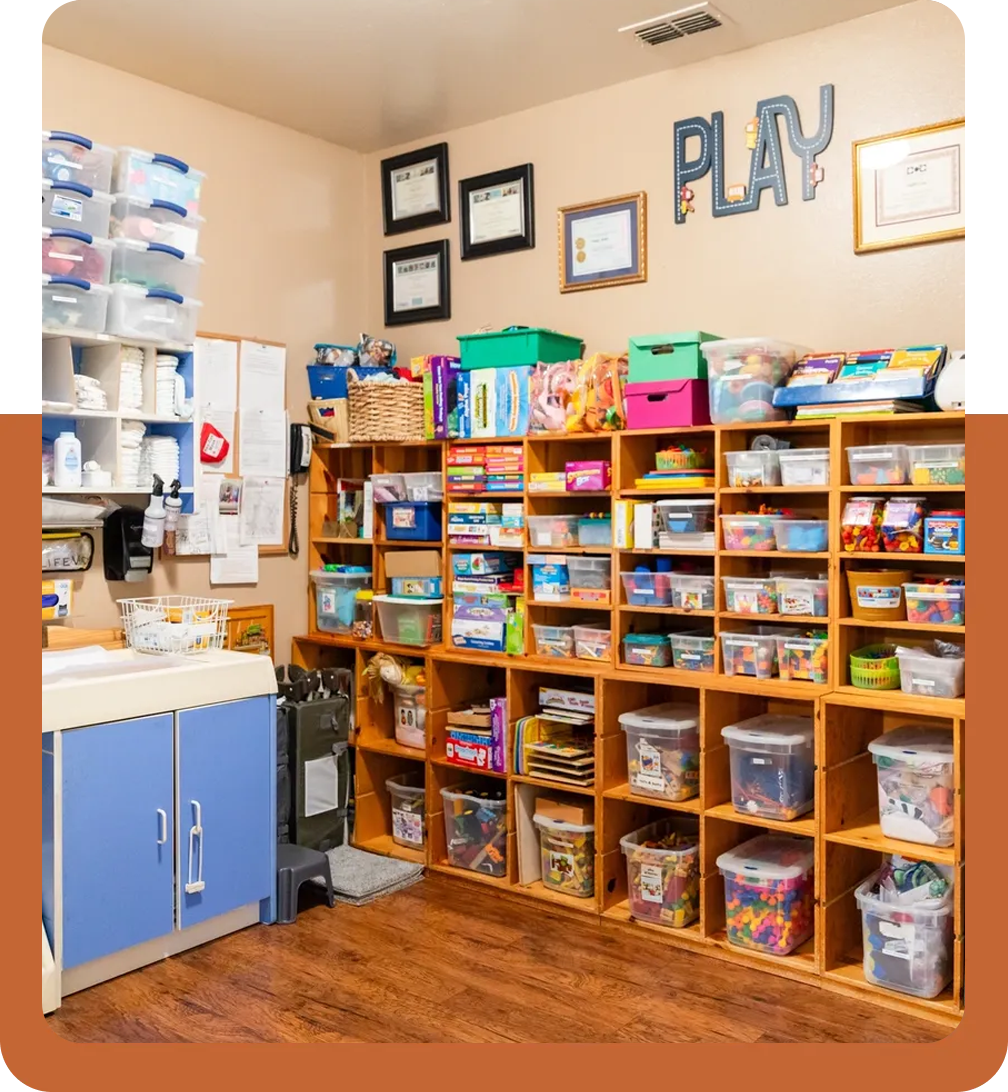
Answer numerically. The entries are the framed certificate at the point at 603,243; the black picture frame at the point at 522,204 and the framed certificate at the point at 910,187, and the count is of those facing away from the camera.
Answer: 0

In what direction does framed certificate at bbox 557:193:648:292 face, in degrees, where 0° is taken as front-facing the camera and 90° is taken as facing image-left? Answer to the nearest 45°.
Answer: approximately 45°

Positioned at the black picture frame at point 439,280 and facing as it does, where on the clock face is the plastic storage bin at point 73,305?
The plastic storage bin is roughly at 12 o'clock from the black picture frame.

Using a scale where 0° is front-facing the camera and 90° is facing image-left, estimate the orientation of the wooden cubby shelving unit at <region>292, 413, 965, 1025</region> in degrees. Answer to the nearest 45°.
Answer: approximately 45°

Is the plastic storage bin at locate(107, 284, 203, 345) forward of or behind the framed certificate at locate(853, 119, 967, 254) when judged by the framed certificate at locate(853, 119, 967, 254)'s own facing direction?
forward

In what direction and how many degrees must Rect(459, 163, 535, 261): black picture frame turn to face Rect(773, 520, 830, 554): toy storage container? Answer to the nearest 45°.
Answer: approximately 90° to its left

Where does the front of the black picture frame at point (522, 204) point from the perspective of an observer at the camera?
facing the viewer and to the left of the viewer

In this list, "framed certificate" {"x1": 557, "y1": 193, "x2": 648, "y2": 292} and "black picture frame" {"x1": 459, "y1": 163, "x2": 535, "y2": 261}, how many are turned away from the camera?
0

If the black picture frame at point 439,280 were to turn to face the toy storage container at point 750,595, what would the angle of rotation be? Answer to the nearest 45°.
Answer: approximately 90° to its left

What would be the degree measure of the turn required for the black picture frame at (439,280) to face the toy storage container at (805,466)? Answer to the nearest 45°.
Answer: approximately 90° to its left

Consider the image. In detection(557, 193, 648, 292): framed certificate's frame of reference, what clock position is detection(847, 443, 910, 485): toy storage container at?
The toy storage container is roughly at 9 o'clock from the framed certificate.
